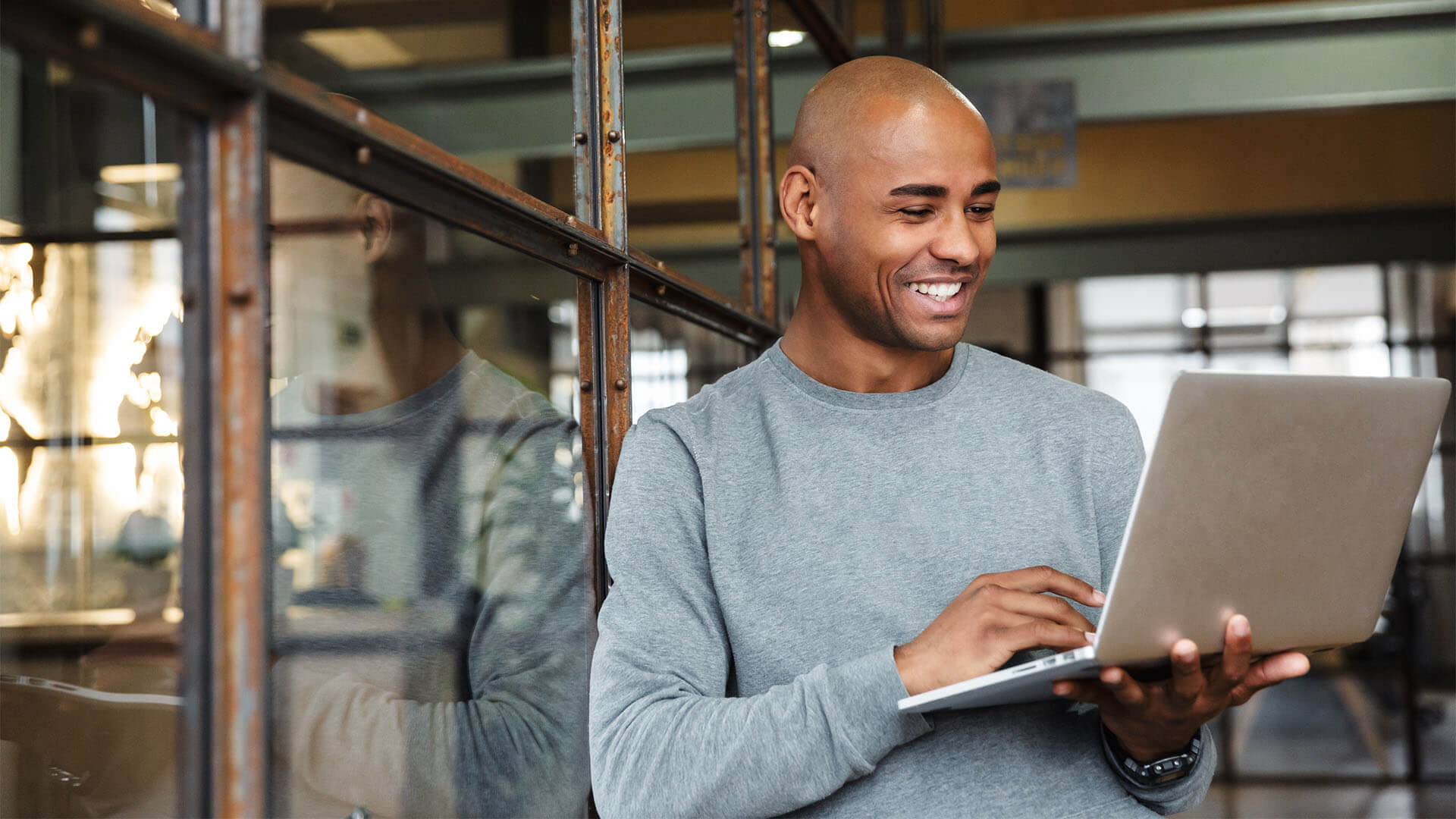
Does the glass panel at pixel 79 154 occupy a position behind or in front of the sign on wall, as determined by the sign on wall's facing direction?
in front

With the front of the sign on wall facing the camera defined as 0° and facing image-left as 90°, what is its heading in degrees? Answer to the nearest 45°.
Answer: approximately 0°

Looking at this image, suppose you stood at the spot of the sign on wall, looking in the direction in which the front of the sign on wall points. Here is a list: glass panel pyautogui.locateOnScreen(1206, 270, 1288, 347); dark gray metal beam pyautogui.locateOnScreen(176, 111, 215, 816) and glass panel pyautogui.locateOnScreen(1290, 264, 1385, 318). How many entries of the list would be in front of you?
1

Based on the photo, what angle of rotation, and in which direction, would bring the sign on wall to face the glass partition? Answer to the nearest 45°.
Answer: approximately 45° to its right

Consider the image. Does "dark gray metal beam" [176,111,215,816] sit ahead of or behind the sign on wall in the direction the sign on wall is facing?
ahead

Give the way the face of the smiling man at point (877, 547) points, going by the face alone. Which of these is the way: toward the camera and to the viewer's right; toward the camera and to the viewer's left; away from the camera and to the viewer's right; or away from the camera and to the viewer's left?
toward the camera and to the viewer's right

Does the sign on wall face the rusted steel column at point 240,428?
yes

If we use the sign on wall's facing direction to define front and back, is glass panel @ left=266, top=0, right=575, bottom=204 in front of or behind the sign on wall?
in front

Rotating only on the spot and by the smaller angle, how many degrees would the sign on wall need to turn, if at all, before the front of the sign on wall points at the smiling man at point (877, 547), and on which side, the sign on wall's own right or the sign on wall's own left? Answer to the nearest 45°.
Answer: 0° — it already faces them

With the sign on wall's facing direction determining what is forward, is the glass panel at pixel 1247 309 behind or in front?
behind
